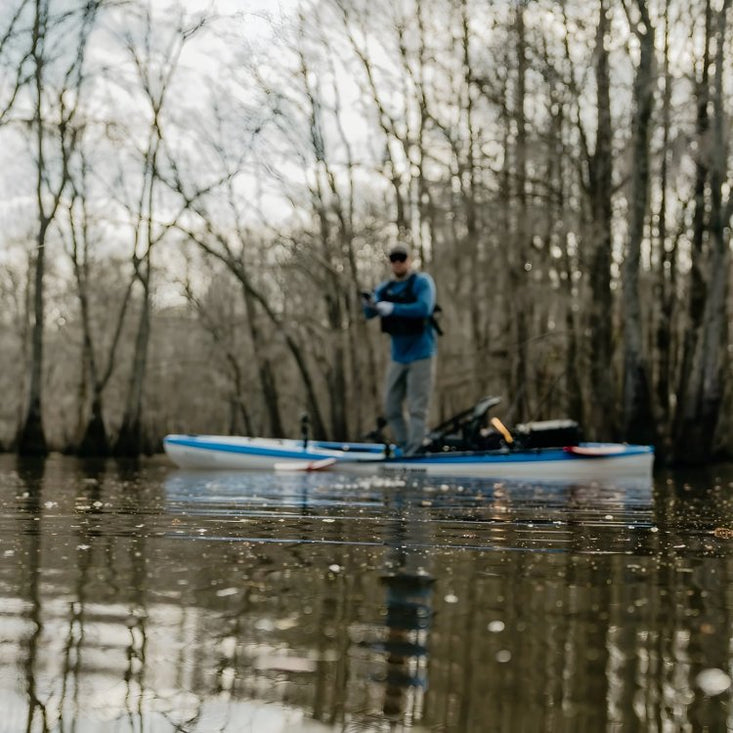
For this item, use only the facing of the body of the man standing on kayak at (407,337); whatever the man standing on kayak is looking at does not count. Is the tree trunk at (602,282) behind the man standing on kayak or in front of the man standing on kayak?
behind

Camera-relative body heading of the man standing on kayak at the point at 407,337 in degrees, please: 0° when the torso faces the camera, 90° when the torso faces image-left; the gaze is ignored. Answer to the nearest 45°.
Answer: approximately 45°

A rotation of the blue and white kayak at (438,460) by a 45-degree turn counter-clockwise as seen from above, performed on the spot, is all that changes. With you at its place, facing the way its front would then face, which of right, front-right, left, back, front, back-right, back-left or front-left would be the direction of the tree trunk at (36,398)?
right

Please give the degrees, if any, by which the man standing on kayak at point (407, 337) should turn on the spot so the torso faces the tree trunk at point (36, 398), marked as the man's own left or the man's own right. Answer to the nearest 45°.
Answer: approximately 90° to the man's own right

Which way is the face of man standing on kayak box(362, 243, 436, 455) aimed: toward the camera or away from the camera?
toward the camera

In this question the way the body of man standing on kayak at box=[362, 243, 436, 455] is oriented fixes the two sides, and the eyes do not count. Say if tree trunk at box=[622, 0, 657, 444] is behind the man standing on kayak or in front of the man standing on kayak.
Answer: behind

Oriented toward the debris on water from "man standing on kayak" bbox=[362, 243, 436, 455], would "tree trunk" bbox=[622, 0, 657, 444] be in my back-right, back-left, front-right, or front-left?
back-left

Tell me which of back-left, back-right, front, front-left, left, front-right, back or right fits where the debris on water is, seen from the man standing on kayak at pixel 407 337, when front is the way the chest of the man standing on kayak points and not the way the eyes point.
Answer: front-left

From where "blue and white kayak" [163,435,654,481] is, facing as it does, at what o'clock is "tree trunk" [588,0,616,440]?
The tree trunk is roughly at 4 o'clock from the blue and white kayak.

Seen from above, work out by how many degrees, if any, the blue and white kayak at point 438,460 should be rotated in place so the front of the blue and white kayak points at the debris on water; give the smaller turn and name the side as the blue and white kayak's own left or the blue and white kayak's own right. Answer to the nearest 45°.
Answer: approximately 90° to the blue and white kayak's own left

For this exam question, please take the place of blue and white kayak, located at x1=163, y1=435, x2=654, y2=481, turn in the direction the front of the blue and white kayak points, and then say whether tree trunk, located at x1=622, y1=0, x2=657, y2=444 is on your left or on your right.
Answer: on your right

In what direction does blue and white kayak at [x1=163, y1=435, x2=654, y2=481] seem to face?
to the viewer's left

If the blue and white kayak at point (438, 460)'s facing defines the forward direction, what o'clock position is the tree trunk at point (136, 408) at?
The tree trunk is roughly at 2 o'clock from the blue and white kayak.
